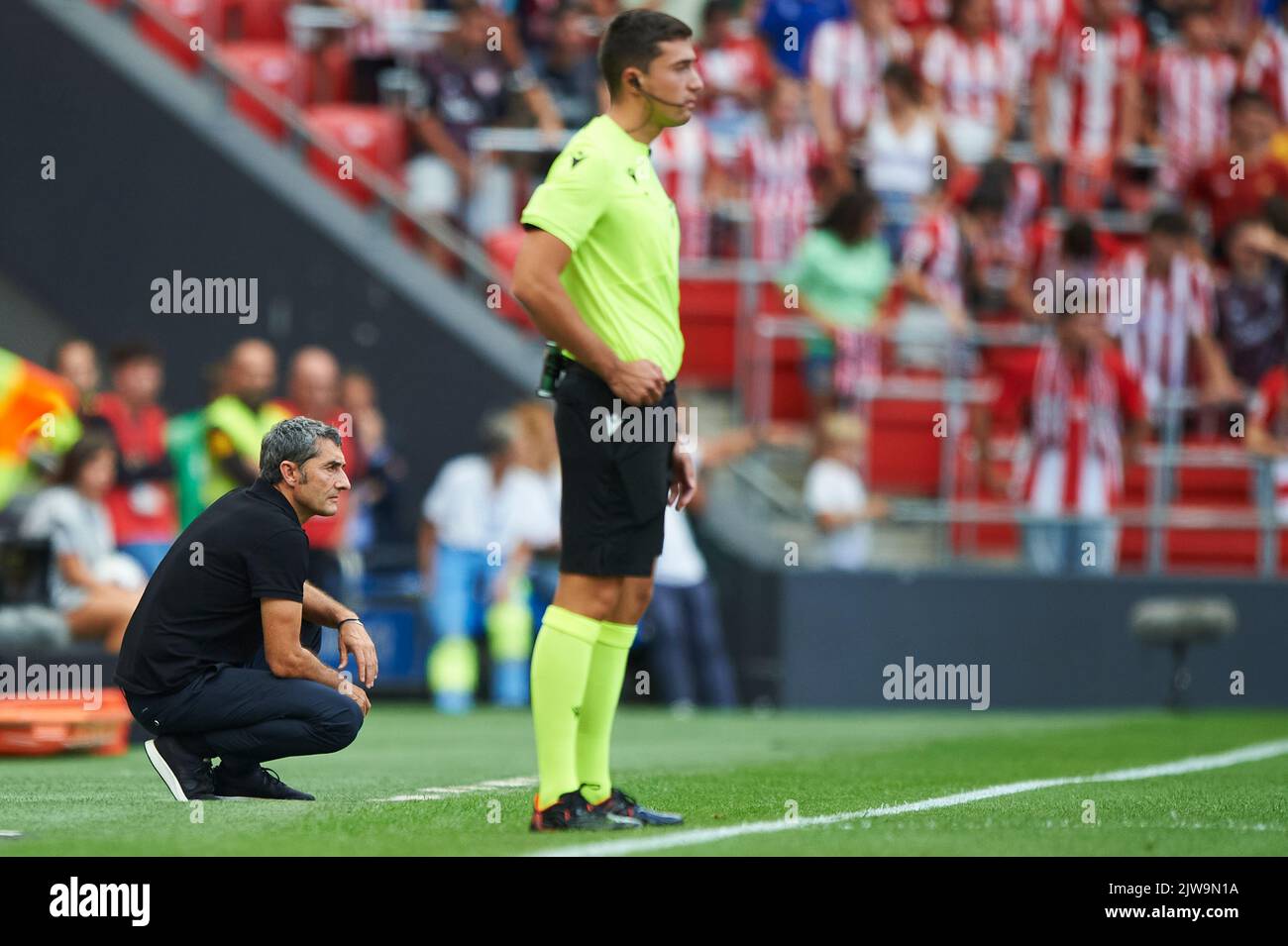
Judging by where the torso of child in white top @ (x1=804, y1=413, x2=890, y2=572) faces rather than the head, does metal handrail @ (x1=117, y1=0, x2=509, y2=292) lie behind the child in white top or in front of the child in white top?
behind

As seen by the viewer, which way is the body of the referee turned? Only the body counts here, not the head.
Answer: to the viewer's right

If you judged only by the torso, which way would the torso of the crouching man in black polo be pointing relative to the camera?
to the viewer's right

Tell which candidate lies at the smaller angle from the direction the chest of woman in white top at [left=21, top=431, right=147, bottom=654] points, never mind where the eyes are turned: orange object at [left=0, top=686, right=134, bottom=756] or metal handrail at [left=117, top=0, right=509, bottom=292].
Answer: the orange object

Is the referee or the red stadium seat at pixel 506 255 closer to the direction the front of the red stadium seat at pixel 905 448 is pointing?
the referee

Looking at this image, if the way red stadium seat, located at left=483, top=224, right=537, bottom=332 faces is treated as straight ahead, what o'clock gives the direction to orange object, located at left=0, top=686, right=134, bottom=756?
The orange object is roughly at 2 o'clock from the red stadium seat.

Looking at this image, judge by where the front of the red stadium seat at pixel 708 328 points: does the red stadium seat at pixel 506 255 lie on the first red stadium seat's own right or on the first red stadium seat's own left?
on the first red stadium seat's own right

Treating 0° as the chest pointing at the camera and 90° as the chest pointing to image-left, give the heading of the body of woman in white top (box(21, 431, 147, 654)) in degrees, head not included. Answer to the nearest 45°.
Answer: approximately 315°
